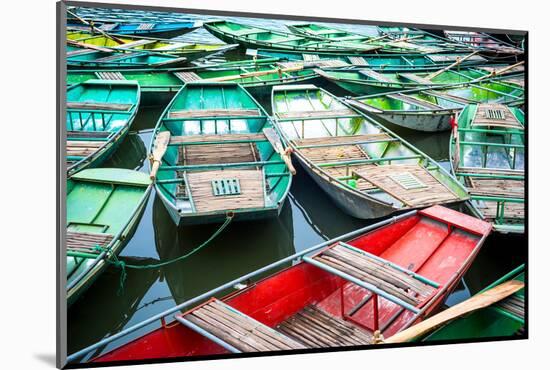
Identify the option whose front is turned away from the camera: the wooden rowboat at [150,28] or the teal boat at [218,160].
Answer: the teal boat

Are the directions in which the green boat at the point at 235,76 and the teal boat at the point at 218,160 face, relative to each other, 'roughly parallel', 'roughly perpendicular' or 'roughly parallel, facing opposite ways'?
roughly perpendicular

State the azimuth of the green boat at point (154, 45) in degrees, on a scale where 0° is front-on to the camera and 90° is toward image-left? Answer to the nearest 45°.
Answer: approximately 270°

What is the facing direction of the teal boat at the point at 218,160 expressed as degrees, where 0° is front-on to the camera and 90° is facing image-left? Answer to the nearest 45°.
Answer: approximately 180°

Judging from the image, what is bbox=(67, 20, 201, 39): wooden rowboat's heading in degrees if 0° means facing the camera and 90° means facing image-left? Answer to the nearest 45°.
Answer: approximately 270°

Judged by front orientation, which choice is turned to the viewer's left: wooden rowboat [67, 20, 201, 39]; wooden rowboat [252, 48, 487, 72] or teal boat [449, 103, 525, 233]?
wooden rowboat [252, 48, 487, 72]

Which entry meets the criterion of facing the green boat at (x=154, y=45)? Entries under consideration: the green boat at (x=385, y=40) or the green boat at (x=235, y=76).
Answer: the green boat at (x=385, y=40)

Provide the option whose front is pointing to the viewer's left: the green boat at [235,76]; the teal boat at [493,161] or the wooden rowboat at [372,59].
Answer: the wooden rowboat
